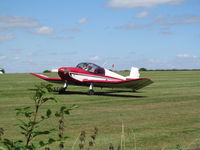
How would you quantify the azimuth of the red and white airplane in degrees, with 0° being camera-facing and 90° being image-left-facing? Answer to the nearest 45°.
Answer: approximately 45°
